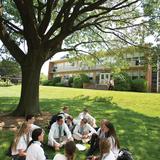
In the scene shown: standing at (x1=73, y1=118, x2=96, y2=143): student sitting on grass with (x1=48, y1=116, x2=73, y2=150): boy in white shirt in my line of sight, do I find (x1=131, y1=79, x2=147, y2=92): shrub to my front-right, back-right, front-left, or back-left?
back-right

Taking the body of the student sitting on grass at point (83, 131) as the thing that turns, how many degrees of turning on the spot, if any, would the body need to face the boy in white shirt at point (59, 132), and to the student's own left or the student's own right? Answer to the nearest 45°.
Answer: approximately 45° to the student's own right

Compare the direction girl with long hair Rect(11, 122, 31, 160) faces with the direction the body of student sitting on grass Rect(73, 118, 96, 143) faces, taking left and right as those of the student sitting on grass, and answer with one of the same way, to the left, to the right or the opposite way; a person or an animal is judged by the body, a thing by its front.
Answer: to the left

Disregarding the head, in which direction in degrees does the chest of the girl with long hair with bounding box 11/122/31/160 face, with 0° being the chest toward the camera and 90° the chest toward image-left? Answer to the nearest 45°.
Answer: approximately 270°

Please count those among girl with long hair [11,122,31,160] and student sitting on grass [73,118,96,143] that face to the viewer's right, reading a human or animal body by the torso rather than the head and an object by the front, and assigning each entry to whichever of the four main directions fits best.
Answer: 1

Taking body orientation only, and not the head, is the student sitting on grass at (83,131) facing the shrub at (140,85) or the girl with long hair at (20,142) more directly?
the girl with long hair

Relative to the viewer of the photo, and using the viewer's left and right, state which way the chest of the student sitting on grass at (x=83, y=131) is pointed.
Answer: facing the viewer

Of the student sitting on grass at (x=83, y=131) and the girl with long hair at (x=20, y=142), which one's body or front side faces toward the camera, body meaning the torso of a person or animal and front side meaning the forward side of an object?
the student sitting on grass

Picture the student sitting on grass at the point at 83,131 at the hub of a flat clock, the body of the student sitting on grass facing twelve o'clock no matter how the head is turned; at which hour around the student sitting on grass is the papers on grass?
The papers on grass is roughly at 12 o'clock from the student sitting on grass.

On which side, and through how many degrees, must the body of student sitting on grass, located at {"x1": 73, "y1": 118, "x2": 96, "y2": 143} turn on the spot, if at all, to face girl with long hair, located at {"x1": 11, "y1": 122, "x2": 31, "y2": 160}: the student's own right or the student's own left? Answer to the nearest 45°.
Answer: approximately 45° to the student's own right

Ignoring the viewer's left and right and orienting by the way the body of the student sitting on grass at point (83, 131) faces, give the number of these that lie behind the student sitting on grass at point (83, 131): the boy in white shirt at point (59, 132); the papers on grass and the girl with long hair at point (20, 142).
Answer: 0

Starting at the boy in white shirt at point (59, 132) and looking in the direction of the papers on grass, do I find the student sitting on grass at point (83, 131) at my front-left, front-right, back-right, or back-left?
front-left
